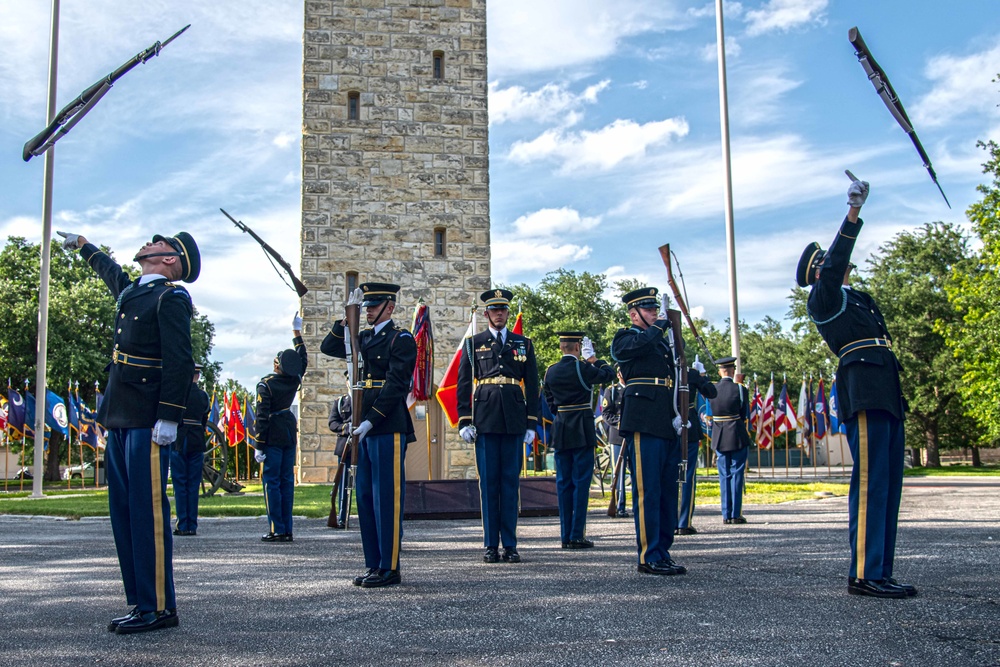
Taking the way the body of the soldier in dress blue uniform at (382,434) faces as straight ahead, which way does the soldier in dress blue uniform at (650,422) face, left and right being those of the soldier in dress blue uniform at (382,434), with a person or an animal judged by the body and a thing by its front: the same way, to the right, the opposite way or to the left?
to the left

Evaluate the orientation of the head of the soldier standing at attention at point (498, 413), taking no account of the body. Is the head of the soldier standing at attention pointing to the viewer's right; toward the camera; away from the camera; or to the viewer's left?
toward the camera

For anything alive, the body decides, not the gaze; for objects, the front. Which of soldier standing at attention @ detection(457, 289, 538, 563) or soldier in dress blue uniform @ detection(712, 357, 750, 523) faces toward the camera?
the soldier standing at attention

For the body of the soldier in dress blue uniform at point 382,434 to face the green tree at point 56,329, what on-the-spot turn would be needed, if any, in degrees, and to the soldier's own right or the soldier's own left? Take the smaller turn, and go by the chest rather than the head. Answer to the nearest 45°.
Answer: approximately 135° to the soldier's own right

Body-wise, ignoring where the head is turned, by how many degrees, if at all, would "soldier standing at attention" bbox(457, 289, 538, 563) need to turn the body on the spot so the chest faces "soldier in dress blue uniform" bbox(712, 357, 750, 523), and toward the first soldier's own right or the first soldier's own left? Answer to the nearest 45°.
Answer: approximately 135° to the first soldier's own left

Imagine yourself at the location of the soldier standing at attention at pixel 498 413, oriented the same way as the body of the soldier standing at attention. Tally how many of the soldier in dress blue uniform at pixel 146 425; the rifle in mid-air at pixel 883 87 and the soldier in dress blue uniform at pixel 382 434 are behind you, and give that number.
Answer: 0

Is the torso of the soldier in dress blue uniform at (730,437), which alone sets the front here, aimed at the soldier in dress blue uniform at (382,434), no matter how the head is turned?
no

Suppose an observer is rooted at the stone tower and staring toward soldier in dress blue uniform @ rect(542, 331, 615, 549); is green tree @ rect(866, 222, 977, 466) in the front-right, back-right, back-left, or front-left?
back-left

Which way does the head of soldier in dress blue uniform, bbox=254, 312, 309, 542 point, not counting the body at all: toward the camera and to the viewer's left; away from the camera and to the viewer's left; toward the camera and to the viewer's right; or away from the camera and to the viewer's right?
away from the camera and to the viewer's left

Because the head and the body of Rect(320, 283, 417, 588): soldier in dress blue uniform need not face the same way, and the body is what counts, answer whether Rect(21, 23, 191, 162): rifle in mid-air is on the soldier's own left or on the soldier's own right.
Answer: on the soldier's own right

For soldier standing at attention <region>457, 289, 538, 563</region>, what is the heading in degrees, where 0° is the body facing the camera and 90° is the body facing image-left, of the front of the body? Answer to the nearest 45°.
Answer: approximately 0°

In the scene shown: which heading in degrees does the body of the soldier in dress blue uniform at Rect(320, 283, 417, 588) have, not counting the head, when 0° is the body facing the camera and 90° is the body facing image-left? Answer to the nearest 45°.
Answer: approximately 45°
